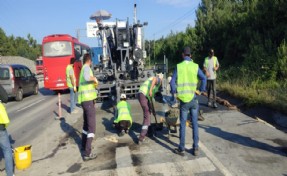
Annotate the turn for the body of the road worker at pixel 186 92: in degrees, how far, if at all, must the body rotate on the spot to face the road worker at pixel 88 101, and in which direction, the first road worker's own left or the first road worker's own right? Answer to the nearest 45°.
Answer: approximately 90° to the first road worker's own left

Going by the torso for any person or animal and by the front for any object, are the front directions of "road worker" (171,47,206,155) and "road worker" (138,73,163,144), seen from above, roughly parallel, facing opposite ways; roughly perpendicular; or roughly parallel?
roughly perpendicular

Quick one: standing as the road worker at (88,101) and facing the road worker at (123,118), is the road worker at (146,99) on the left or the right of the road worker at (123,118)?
right

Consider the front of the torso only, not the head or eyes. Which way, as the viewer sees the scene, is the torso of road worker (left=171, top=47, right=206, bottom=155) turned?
away from the camera
